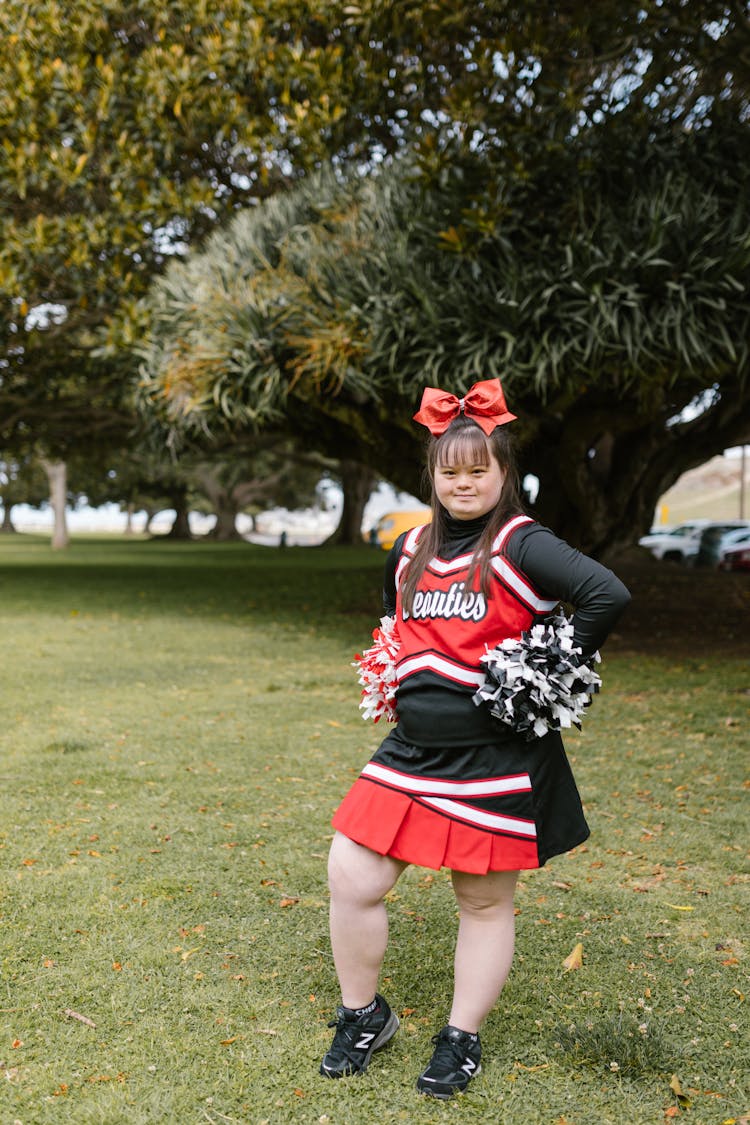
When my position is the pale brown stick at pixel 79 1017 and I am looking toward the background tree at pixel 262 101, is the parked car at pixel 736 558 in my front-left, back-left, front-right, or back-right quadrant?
front-right

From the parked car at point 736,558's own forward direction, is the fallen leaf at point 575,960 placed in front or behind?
in front

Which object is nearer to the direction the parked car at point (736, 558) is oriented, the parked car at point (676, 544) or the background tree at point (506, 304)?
the background tree

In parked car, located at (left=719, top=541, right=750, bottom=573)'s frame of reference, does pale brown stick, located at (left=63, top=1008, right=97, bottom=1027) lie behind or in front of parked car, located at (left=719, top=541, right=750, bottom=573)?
in front

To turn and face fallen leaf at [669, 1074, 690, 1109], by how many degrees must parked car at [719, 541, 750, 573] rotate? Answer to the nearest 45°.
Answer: approximately 45° to its left

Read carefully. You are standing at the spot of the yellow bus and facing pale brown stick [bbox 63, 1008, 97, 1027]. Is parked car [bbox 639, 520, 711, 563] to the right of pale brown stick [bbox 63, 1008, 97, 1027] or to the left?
left

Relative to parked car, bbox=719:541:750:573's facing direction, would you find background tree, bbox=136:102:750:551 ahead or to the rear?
ahead

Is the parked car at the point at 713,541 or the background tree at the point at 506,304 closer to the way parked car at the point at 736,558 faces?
the background tree

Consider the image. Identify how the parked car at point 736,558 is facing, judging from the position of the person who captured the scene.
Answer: facing the viewer and to the left of the viewer
